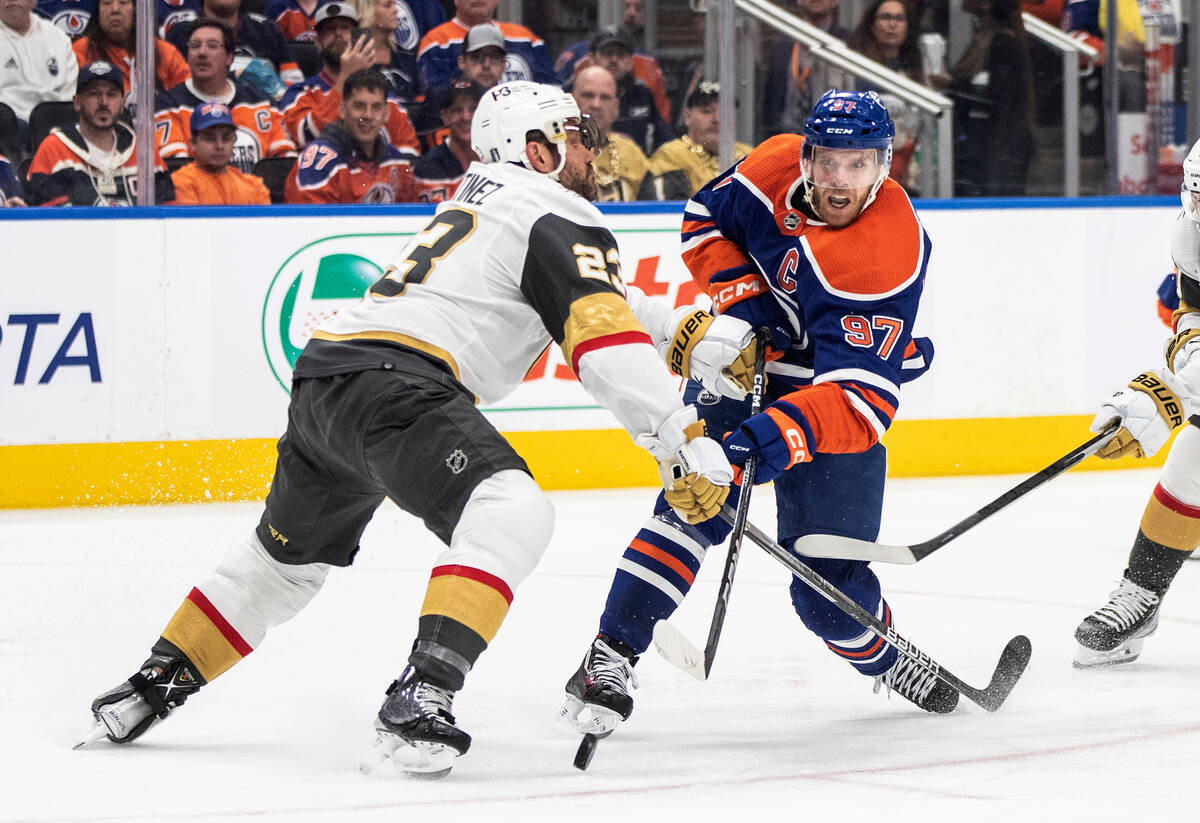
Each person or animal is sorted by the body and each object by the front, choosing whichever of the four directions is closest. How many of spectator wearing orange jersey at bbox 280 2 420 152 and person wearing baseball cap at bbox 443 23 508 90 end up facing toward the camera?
2

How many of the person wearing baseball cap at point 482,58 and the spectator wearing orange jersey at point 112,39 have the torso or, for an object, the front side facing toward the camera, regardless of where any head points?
2

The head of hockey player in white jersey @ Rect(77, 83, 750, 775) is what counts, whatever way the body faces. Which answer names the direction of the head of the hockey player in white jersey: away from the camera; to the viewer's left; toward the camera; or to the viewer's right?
to the viewer's right

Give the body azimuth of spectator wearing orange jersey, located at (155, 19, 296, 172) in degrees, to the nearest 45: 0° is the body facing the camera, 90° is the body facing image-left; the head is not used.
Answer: approximately 0°
